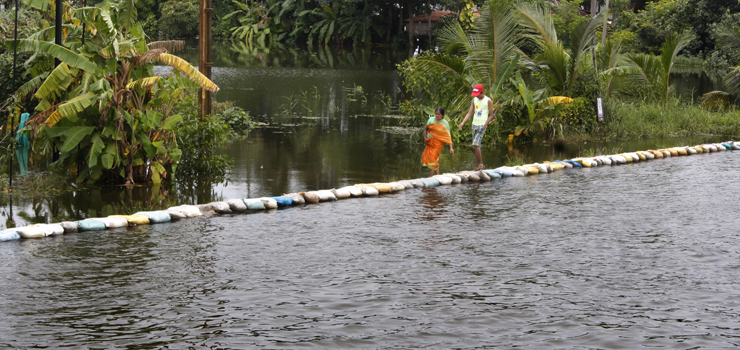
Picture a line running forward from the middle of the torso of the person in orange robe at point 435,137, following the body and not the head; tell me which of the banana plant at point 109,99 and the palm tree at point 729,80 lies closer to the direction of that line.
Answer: the banana plant

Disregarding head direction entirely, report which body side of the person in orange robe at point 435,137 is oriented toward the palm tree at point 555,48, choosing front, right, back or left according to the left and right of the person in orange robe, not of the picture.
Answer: back

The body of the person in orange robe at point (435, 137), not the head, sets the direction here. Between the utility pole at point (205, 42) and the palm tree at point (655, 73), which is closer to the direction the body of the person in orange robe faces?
the utility pole

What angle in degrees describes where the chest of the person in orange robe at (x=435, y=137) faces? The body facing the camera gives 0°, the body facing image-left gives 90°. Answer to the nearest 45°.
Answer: approximately 45°

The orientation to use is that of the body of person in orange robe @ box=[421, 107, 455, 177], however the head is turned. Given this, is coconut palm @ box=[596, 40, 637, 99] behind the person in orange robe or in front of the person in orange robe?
behind

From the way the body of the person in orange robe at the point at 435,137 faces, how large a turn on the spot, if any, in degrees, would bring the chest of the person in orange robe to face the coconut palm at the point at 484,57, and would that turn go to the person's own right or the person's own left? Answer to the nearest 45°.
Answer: approximately 135° to the person's own right

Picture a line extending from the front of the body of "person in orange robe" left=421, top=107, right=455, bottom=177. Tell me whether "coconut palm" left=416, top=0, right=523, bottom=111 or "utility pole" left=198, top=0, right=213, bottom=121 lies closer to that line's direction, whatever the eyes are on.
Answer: the utility pole

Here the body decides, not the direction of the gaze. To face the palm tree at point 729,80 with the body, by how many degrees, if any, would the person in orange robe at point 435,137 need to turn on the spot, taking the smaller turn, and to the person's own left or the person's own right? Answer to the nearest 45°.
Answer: approximately 180°

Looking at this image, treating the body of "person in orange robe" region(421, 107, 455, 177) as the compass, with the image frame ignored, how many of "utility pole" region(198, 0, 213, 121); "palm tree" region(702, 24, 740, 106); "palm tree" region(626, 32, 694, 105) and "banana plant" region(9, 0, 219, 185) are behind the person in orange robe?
2

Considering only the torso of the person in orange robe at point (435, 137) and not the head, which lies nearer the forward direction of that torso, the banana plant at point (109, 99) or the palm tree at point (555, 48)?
the banana plant

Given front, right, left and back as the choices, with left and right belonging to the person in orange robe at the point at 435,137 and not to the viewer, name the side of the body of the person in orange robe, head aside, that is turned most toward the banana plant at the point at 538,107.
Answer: back
